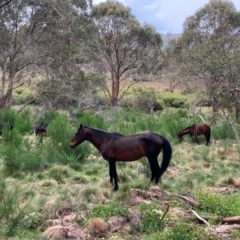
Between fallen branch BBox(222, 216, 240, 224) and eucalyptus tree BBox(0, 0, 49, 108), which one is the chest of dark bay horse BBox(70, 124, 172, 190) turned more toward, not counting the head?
the eucalyptus tree

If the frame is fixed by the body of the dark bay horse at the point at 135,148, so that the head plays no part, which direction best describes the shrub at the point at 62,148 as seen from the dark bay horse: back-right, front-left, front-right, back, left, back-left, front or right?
front-right

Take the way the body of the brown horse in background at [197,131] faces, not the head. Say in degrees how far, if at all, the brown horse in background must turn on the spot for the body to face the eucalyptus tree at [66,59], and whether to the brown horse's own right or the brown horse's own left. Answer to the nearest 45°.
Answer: approximately 45° to the brown horse's own right

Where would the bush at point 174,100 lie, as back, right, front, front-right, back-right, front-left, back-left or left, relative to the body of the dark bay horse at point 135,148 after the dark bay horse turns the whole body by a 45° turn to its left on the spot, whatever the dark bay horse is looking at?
back-right

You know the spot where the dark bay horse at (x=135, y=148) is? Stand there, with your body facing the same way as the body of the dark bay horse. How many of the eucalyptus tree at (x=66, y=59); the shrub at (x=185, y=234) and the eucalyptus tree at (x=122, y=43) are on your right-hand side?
2

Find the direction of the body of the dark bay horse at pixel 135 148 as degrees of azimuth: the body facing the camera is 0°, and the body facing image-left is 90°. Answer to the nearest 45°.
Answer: approximately 90°

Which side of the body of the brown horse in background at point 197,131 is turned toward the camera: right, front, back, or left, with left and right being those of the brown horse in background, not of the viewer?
left

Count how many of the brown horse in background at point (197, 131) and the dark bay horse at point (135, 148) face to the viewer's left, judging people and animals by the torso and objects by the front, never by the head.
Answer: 2

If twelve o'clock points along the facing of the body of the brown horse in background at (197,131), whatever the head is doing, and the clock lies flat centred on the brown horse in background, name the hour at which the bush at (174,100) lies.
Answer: The bush is roughly at 3 o'clock from the brown horse in background.

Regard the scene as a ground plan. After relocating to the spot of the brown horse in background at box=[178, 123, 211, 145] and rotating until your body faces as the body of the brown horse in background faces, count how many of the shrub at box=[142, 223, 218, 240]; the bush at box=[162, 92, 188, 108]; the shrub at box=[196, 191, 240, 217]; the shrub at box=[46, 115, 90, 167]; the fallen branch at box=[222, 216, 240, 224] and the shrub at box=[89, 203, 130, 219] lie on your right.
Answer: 1

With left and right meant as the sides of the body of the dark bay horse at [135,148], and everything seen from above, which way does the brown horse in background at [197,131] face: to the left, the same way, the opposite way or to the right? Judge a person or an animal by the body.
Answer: the same way

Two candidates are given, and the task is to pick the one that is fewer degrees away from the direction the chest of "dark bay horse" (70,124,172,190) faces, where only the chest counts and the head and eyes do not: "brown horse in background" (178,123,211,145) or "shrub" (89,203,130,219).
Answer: the shrub

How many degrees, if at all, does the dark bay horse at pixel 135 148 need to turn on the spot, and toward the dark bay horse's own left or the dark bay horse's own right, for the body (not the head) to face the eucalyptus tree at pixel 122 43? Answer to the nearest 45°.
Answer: approximately 90° to the dark bay horse's own right

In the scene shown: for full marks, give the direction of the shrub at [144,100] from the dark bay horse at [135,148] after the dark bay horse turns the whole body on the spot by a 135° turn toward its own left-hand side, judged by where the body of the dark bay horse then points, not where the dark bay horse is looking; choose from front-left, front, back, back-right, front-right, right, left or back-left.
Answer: back-left
